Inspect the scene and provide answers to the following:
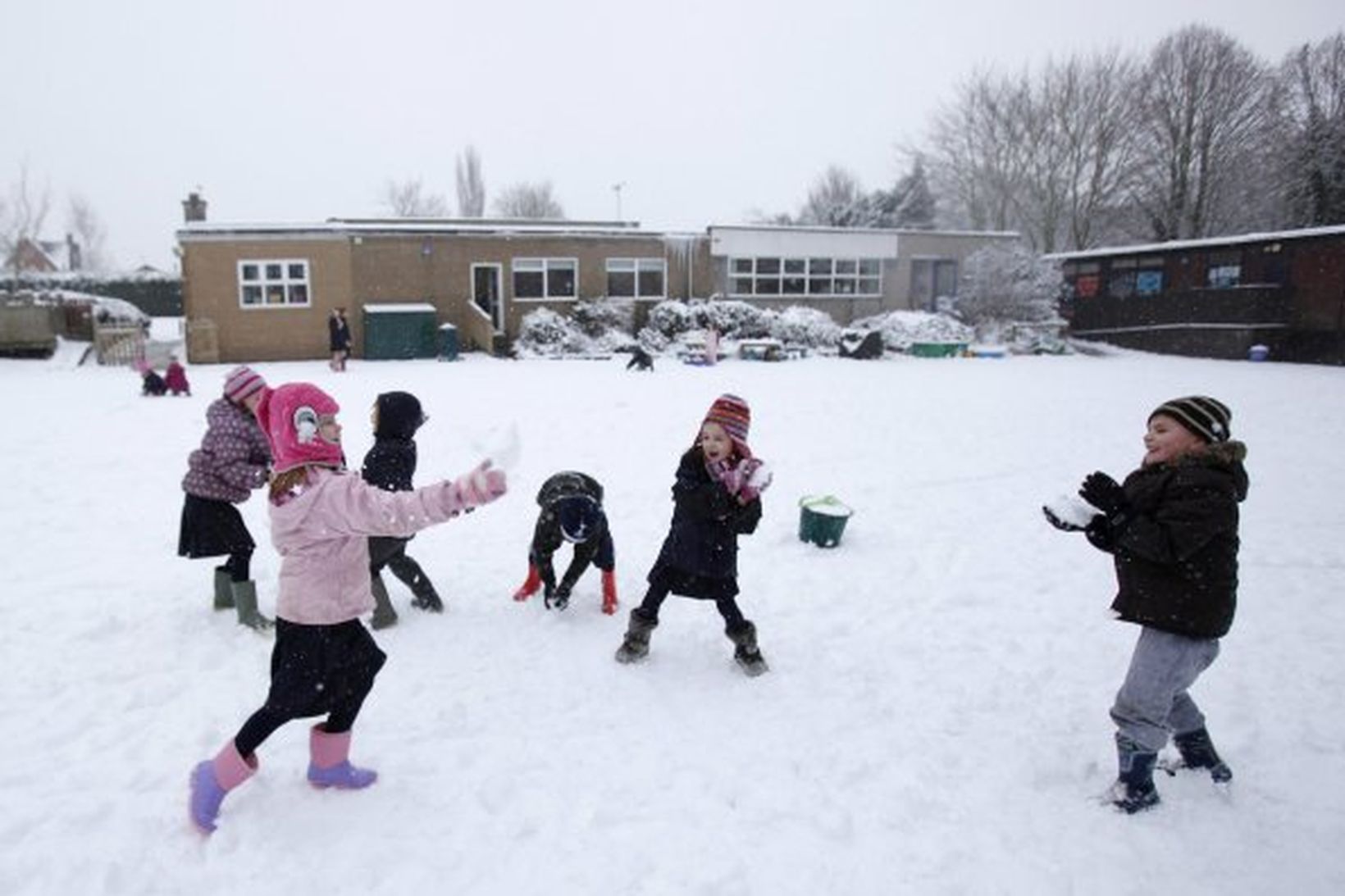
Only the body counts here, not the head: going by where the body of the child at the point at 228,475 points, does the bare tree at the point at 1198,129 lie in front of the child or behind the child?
in front

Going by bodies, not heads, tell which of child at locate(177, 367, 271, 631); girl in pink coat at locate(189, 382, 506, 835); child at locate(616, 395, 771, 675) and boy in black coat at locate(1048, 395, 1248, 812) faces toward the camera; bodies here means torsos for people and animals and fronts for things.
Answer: child at locate(616, 395, 771, 675)

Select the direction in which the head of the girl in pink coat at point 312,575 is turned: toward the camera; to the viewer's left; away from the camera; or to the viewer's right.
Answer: to the viewer's right

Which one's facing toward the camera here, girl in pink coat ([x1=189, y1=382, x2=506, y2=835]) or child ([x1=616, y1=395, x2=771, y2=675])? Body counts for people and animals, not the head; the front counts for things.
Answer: the child

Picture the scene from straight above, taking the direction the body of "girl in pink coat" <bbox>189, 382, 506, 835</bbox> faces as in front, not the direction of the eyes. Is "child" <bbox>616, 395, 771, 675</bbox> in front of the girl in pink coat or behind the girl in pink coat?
in front

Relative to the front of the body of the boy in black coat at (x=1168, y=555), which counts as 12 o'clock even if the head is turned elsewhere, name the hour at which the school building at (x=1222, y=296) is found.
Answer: The school building is roughly at 3 o'clock from the boy in black coat.

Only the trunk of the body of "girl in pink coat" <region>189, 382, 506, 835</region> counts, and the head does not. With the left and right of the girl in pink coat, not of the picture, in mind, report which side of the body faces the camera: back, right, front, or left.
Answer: right

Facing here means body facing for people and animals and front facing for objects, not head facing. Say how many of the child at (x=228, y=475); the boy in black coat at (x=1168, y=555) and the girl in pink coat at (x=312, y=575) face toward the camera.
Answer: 0

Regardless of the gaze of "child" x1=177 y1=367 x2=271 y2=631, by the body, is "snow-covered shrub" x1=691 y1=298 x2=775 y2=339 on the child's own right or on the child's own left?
on the child's own left

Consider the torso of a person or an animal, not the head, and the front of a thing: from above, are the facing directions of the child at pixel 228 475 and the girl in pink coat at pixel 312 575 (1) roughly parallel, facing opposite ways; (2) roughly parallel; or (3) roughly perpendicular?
roughly parallel

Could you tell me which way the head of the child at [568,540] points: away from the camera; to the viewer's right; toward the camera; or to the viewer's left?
toward the camera

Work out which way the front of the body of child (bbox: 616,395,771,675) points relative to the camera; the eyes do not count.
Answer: toward the camera

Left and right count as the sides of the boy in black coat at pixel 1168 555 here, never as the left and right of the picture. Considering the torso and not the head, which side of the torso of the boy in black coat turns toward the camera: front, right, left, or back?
left
